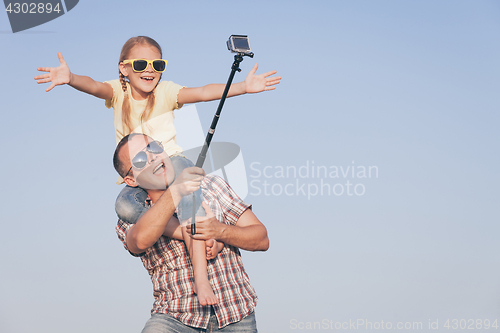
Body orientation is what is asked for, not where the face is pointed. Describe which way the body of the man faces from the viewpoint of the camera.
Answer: toward the camera

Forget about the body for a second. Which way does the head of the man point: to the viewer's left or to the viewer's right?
to the viewer's right

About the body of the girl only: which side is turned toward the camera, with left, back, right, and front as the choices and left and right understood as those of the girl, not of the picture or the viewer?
front
